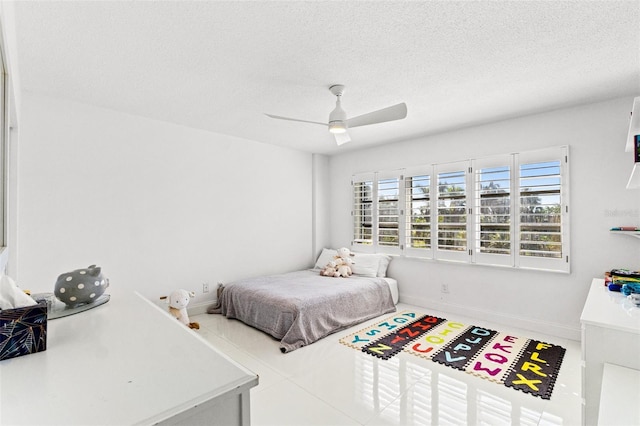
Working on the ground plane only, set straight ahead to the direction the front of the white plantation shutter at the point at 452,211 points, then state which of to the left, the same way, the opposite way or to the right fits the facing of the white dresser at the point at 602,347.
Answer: to the right

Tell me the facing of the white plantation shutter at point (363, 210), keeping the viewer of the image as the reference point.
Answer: facing the viewer and to the left of the viewer

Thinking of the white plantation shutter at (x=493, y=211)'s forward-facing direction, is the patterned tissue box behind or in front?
in front

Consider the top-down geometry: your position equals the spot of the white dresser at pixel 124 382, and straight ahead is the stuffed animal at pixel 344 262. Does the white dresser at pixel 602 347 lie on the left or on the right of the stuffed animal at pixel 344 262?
right

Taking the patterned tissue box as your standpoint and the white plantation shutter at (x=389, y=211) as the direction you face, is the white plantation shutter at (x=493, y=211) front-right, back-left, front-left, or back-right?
front-right

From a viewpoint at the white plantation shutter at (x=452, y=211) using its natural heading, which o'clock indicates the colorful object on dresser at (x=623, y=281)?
The colorful object on dresser is roughly at 9 o'clock from the white plantation shutter.

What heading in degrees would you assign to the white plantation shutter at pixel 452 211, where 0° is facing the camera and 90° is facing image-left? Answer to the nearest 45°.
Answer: approximately 45°

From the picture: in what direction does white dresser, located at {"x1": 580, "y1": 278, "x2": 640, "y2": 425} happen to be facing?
to the viewer's left

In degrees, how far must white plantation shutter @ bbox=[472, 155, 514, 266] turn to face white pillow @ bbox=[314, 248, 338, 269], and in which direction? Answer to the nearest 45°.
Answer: approximately 45° to its right
